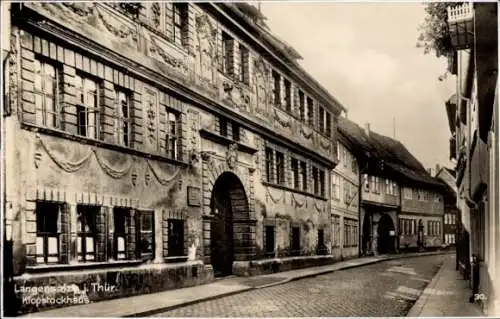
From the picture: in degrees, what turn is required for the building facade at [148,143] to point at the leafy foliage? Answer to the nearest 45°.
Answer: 0° — it already faces it

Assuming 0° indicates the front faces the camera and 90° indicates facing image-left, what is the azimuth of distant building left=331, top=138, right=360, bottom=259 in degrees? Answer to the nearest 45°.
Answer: approximately 315°

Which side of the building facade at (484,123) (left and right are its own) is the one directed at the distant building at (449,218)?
right

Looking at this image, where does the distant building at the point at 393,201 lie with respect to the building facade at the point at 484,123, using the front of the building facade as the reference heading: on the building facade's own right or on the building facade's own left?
on the building facade's own right

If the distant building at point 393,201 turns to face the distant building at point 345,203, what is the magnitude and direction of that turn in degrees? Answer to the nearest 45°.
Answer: approximately 45° to its right

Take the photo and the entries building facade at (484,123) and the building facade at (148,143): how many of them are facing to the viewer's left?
1

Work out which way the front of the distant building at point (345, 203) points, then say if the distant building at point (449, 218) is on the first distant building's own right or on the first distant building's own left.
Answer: on the first distant building's own left

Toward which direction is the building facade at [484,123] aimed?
to the viewer's left
